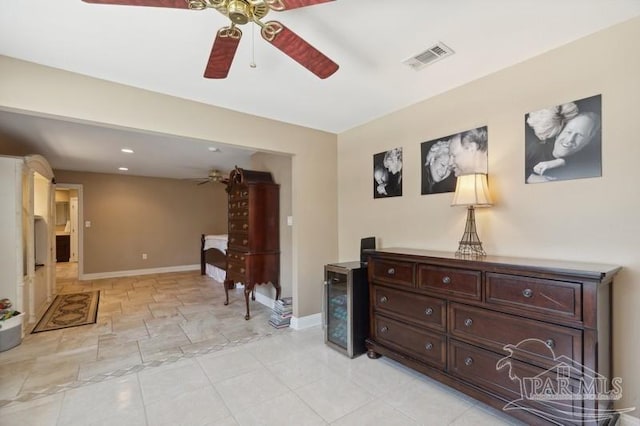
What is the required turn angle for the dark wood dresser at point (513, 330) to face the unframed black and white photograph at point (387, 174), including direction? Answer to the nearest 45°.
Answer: approximately 90° to its right

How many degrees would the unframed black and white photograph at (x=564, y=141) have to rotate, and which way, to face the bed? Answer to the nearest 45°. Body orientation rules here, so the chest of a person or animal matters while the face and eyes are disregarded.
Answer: approximately 45° to its right

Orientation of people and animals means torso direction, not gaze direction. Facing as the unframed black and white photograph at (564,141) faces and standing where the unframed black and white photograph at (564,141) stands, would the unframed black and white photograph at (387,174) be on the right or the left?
on its right

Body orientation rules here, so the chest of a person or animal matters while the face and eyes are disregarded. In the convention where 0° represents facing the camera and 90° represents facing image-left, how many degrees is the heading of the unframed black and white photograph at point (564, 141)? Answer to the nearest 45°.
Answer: approximately 45°

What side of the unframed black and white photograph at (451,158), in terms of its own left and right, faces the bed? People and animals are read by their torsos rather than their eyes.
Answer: right

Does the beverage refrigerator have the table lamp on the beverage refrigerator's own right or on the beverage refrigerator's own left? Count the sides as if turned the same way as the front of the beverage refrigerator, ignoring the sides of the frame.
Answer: on the beverage refrigerator's own left
